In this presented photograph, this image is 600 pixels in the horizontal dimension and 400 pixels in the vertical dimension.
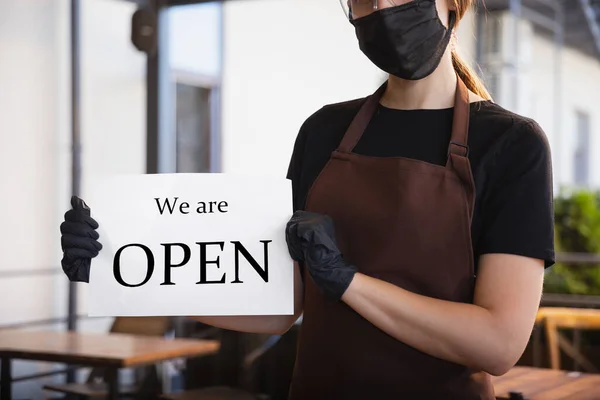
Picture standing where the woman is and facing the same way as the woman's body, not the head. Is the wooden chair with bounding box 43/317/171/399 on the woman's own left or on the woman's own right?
on the woman's own right

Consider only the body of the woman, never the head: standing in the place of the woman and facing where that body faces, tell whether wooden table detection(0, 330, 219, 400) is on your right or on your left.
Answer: on your right

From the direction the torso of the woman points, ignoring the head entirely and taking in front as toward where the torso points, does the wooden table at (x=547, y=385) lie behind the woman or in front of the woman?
behind

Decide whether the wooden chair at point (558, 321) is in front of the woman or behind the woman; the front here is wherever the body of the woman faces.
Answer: behind
